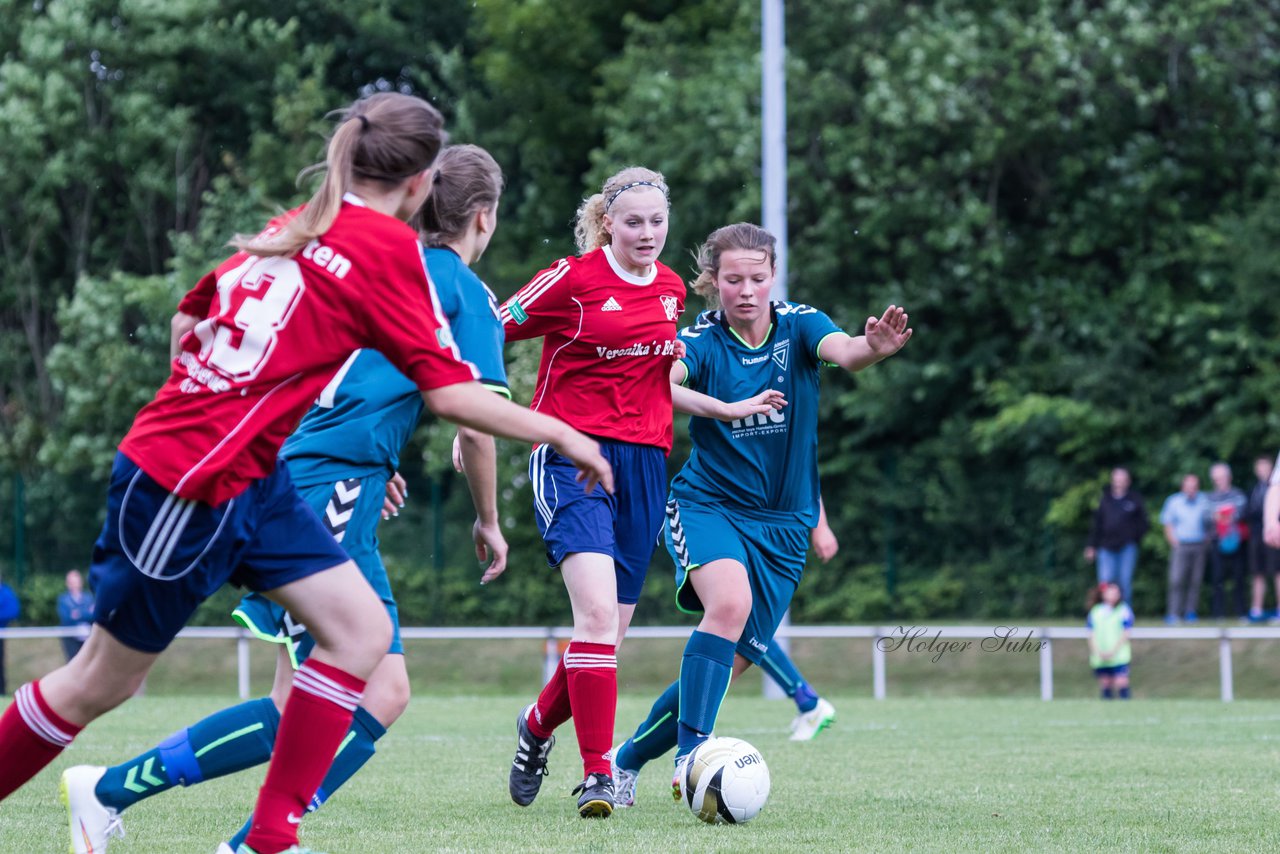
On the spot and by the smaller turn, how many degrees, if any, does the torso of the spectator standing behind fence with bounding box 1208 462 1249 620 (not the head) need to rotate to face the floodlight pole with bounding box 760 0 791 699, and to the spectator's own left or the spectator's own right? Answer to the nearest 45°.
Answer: approximately 45° to the spectator's own right

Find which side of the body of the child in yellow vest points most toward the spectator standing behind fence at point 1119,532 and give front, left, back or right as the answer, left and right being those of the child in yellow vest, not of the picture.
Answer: back

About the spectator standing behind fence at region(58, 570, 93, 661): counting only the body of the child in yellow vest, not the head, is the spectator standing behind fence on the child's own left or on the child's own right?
on the child's own right

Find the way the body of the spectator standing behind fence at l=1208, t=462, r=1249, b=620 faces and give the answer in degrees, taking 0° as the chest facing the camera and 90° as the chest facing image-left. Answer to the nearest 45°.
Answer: approximately 0°

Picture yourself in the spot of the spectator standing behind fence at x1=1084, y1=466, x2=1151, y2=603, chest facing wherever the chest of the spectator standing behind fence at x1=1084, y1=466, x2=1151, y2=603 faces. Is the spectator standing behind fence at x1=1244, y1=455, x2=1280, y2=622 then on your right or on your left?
on your left

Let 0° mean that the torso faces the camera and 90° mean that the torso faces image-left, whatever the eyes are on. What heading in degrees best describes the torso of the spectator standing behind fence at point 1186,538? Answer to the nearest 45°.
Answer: approximately 0°

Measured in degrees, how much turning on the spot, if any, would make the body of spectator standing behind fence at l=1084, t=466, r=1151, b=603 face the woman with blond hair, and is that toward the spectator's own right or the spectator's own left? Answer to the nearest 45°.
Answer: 0° — they already face them
